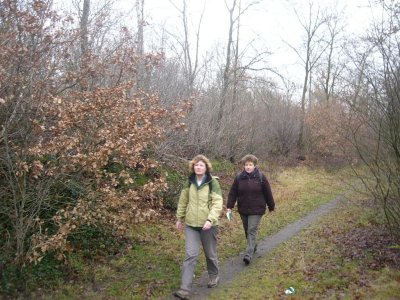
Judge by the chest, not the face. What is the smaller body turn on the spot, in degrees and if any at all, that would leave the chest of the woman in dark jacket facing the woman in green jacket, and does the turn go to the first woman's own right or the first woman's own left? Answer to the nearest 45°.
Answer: approximately 45° to the first woman's own right

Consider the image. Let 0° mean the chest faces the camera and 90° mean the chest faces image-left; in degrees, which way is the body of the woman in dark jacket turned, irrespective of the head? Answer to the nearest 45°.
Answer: approximately 0°

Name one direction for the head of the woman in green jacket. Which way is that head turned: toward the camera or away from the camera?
toward the camera

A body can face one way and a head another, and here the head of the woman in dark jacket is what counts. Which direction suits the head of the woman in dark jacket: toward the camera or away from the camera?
toward the camera
